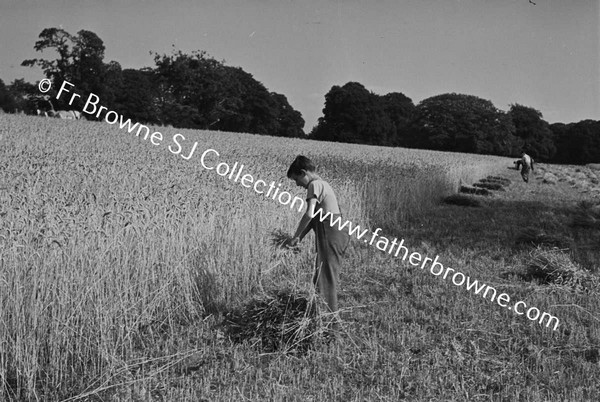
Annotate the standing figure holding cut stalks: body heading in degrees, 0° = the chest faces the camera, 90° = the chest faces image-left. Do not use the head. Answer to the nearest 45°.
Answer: approximately 90°

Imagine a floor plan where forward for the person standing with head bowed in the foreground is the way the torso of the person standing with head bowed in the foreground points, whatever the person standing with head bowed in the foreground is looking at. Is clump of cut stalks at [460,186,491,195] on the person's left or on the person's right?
on the person's right

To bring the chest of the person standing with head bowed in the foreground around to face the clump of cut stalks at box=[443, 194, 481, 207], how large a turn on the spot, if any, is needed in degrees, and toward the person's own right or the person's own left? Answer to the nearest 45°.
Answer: approximately 90° to the person's own right

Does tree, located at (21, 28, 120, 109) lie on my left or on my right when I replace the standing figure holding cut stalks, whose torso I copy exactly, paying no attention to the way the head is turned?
on my right

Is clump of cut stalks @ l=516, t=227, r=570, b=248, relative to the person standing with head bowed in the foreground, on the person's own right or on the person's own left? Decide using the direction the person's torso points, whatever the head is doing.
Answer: on the person's own right

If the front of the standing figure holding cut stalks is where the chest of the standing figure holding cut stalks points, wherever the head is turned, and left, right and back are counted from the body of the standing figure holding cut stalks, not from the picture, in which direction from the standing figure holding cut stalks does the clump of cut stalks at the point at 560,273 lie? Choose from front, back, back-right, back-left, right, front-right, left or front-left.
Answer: back-right

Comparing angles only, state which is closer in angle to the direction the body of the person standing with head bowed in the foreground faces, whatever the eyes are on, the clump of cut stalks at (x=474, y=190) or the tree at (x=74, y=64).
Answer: the tree
